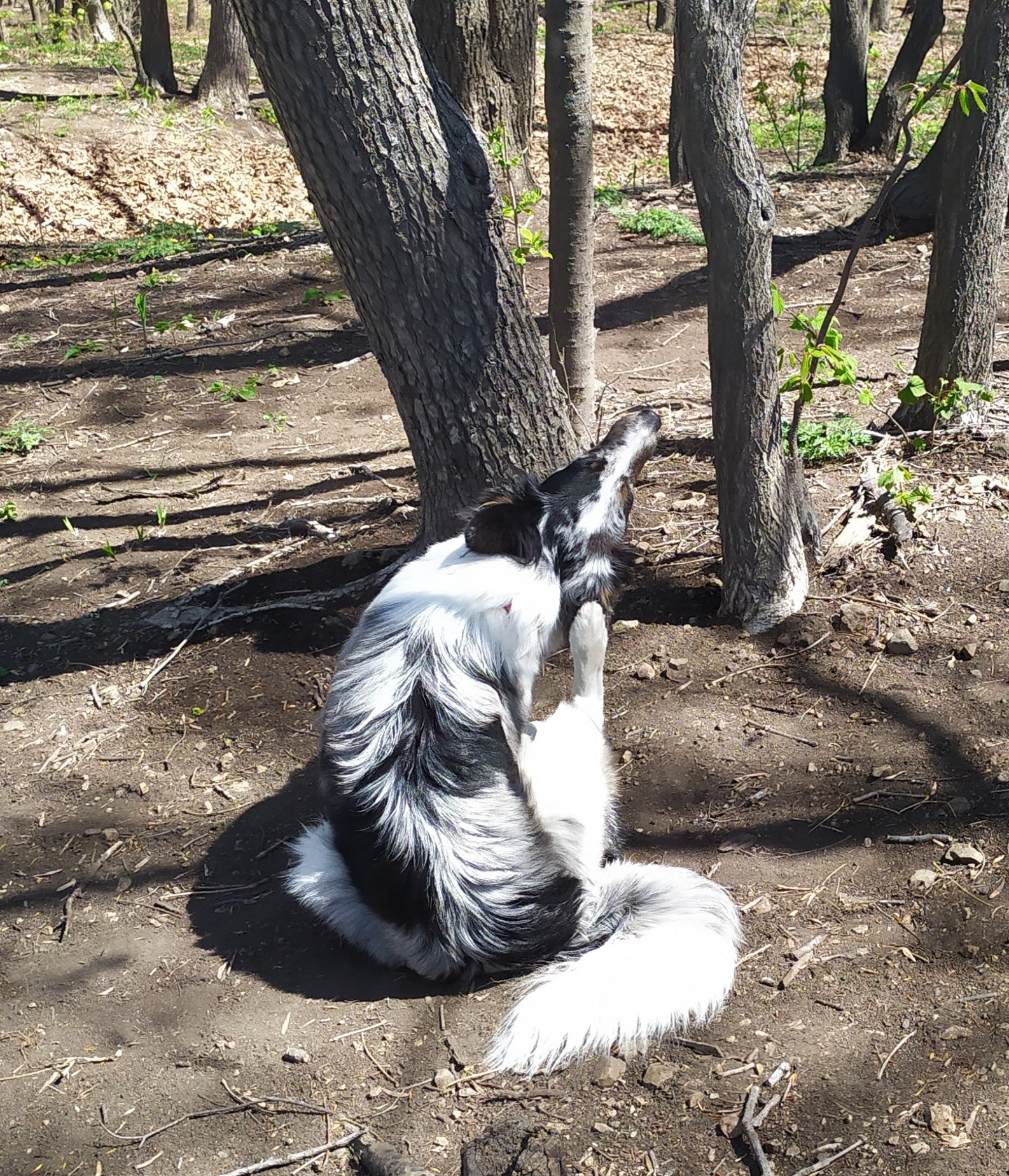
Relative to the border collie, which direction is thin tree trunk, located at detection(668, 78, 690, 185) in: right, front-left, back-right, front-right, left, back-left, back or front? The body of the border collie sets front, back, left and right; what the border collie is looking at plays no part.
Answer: front-left

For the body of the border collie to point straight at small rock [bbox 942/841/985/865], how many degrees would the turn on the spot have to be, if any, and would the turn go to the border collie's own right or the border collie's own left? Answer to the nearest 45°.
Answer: approximately 45° to the border collie's own right

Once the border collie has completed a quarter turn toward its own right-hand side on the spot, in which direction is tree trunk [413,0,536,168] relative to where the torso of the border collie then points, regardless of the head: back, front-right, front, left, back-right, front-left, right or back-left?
back-left

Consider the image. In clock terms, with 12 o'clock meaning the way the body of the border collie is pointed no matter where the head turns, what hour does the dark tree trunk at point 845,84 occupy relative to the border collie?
The dark tree trunk is roughly at 11 o'clock from the border collie.

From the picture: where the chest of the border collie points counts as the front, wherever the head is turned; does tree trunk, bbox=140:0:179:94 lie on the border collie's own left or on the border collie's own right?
on the border collie's own left

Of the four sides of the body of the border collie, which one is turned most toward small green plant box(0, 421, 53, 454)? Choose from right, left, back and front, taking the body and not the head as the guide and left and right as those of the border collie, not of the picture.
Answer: left

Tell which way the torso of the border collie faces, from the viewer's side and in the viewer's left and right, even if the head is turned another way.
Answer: facing away from the viewer and to the right of the viewer

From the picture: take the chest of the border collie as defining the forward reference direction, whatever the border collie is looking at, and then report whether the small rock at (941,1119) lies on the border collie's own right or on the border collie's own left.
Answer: on the border collie's own right

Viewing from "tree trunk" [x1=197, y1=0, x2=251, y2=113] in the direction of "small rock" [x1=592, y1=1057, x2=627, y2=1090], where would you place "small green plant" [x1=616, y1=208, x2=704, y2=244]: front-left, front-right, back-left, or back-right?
front-left

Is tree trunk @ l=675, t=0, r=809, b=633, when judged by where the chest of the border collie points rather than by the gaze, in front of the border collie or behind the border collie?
in front

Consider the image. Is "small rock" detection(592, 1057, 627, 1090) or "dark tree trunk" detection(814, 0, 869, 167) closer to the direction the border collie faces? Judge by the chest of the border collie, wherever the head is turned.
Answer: the dark tree trunk

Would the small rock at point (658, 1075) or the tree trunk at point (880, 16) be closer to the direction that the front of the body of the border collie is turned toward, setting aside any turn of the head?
the tree trunk

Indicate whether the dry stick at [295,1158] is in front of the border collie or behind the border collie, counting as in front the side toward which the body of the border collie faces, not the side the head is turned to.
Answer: behind

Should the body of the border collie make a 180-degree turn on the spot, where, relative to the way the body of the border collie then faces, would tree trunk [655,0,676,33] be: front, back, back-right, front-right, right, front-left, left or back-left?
back-right

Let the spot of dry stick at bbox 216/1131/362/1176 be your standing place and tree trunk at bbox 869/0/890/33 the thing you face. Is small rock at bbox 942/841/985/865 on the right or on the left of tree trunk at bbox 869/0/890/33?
right

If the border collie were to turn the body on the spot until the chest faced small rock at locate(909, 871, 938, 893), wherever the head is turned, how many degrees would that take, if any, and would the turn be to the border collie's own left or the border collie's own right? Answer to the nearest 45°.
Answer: approximately 45° to the border collie's own right

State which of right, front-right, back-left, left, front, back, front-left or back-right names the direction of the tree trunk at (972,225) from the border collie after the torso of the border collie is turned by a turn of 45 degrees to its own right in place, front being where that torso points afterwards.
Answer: front-left
